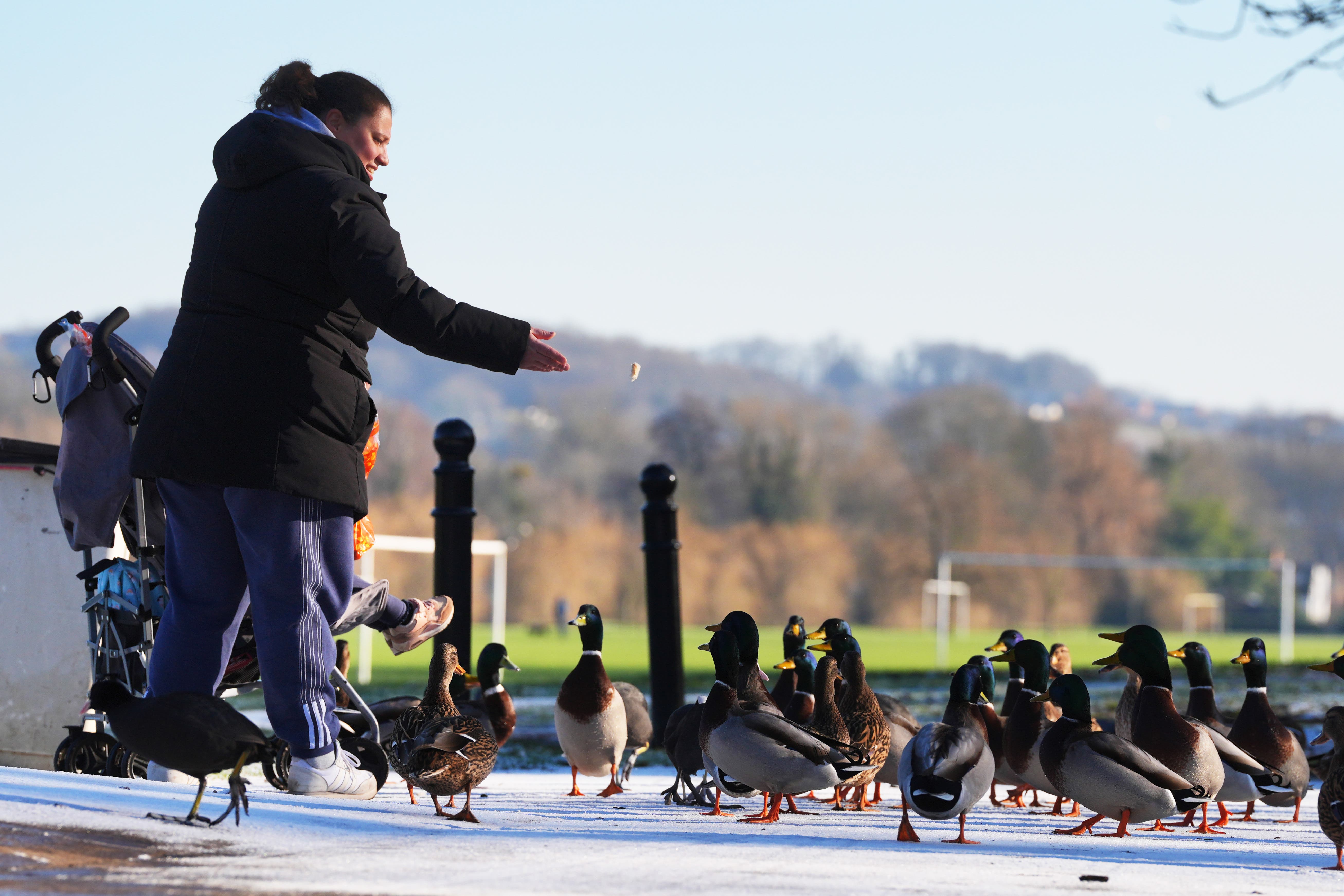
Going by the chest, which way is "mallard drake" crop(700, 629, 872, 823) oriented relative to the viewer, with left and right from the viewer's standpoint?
facing to the left of the viewer

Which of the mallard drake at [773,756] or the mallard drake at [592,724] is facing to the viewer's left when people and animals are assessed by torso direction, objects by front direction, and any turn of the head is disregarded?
the mallard drake at [773,756]

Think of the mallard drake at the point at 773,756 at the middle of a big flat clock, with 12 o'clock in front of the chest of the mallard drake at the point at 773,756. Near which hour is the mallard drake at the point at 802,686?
the mallard drake at the point at 802,686 is roughly at 3 o'clock from the mallard drake at the point at 773,756.

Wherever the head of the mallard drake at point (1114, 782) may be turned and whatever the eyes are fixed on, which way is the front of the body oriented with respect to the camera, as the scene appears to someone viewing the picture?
to the viewer's left

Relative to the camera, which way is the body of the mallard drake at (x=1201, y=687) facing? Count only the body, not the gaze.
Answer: to the viewer's left

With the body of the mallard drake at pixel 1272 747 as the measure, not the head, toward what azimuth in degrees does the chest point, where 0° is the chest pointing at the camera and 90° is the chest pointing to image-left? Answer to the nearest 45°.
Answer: approximately 45°

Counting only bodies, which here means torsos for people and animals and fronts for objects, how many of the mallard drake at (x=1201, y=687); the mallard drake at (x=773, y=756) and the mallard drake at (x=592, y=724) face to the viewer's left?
2

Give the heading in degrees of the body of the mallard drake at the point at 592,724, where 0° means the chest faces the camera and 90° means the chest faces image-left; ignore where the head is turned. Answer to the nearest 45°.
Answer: approximately 0°

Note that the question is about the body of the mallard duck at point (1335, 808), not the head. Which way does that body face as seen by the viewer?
to the viewer's left
